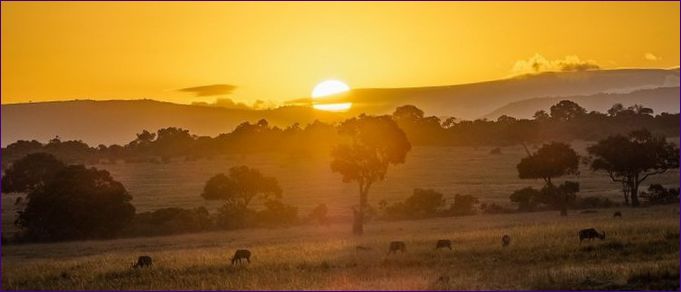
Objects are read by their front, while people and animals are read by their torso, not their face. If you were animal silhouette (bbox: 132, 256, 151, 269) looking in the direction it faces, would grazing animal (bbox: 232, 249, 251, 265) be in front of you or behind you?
behind

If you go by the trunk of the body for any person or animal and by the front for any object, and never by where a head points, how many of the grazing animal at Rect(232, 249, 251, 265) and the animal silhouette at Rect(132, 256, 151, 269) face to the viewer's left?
2

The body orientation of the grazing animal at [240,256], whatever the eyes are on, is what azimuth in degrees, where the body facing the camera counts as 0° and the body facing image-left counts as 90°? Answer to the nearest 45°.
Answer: approximately 90°

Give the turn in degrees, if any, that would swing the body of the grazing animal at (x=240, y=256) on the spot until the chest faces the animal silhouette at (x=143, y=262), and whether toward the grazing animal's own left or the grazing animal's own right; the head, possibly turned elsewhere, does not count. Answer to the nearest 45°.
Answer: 0° — it already faces it

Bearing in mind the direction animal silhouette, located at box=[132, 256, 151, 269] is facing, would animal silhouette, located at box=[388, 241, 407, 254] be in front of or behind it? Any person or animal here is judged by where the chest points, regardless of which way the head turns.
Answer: behind

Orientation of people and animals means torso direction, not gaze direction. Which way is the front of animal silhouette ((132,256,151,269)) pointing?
to the viewer's left
